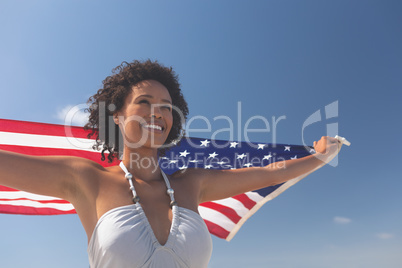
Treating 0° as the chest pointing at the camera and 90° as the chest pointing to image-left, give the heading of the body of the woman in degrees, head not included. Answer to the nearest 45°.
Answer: approximately 315°

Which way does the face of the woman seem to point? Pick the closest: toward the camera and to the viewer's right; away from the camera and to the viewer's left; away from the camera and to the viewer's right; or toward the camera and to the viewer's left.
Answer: toward the camera and to the viewer's right
